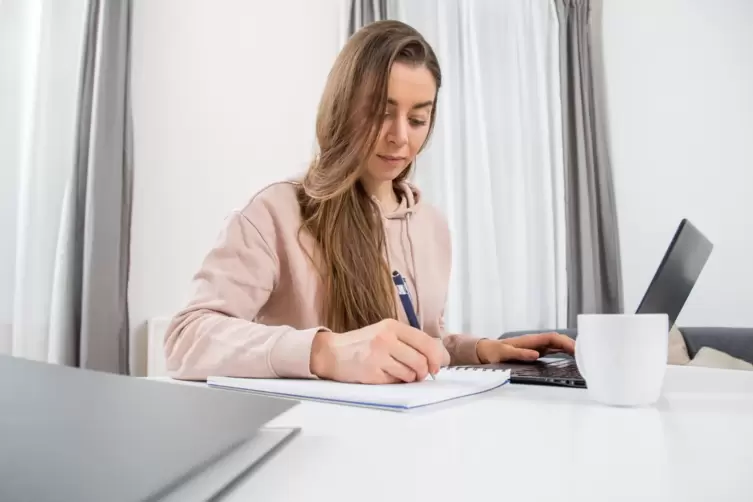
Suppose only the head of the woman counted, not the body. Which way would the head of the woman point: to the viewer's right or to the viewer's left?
to the viewer's right

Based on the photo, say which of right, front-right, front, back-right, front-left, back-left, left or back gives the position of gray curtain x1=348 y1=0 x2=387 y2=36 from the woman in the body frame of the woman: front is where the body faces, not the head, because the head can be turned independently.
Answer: back-left

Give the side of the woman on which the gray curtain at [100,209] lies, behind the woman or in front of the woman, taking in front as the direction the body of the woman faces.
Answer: behind

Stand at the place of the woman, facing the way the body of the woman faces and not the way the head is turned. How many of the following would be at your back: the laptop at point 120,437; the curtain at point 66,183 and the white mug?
1

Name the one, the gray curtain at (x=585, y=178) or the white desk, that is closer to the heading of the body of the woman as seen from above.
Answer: the white desk

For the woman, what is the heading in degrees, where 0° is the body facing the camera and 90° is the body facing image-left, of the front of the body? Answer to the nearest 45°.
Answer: approximately 315°

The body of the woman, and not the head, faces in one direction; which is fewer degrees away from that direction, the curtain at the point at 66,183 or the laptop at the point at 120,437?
the laptop

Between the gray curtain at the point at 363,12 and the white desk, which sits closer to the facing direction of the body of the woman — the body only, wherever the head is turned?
the white desk

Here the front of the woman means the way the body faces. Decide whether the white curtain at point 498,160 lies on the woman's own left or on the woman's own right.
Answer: on the woman's own left

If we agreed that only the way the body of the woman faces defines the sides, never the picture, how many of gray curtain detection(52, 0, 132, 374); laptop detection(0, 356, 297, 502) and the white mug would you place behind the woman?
1

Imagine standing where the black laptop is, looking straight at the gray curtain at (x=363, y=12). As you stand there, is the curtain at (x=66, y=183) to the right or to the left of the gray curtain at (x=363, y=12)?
left

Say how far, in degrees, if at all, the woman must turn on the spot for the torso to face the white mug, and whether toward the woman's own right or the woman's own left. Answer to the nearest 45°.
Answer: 0° — they already face it

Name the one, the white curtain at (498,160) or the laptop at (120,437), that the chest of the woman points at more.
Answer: the laptop
